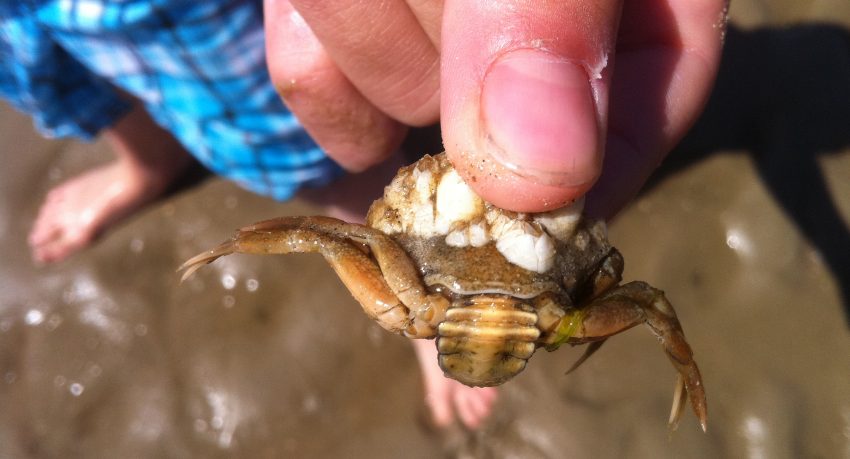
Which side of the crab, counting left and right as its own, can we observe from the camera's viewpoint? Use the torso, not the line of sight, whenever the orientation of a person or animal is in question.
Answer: back
